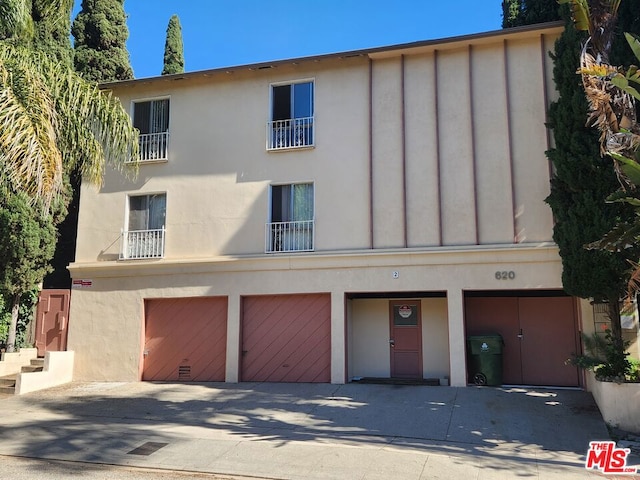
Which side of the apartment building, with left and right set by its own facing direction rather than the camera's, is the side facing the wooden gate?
right

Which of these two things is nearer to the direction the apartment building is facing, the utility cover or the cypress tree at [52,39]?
the utility cover

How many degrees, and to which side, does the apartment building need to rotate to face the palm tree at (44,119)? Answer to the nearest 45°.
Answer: approximately 45° to its right

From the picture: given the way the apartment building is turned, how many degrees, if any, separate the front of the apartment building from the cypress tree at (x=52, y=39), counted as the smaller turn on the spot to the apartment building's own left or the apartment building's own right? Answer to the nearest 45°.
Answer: approximately 90° to the apartment building's own right

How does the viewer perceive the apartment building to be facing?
facing the viewer

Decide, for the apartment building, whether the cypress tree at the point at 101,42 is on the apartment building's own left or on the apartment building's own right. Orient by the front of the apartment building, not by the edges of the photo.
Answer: on the apartment building's own right

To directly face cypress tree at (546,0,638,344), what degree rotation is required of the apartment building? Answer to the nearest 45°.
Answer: approximately 45° to its left

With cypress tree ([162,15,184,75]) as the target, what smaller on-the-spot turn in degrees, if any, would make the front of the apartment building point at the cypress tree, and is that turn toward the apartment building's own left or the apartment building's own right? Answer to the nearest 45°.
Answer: approximately 135° to the apartment building's own right

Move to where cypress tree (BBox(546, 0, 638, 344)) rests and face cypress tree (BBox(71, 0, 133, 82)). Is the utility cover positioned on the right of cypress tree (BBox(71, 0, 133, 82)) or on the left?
left

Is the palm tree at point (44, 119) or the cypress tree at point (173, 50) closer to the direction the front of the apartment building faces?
the palm tree

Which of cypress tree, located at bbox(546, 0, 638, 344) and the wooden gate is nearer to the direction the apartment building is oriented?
the cypress tree
